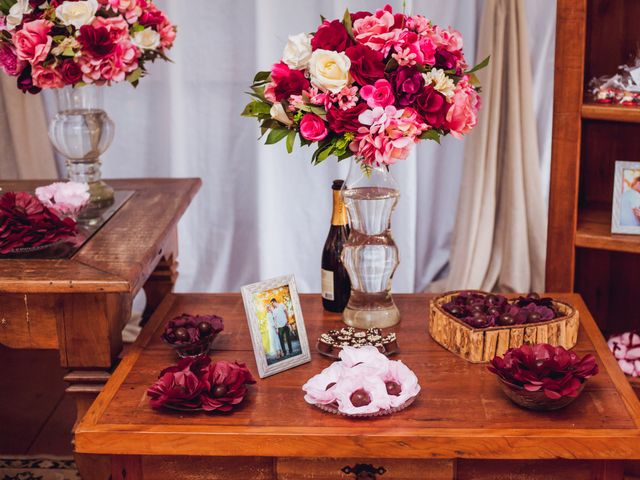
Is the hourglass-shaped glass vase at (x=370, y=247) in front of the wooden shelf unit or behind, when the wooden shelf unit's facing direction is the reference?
in front

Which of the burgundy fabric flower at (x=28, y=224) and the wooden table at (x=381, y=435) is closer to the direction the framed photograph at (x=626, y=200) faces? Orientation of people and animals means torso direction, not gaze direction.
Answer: the wooden table

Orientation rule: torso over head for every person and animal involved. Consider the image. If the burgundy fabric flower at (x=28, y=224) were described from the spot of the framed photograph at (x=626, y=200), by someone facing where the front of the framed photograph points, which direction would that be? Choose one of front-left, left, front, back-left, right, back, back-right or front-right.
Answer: front-right

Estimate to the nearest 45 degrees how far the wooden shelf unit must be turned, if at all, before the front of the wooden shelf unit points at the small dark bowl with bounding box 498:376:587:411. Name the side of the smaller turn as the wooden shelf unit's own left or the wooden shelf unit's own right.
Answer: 0° — it already faces it

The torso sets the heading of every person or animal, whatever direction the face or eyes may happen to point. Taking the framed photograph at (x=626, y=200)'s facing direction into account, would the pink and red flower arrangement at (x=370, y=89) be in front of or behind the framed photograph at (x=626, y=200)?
in front

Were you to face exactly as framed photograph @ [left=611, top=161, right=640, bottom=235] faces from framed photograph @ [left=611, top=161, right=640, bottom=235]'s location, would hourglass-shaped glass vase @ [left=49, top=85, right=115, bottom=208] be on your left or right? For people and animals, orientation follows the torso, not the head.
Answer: on your right

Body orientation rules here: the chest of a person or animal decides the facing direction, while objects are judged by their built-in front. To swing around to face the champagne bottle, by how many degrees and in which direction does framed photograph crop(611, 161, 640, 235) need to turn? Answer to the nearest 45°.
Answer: approximately 45° to its right

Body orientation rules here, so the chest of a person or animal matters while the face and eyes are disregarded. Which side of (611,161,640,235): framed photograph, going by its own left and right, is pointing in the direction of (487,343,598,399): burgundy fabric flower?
front

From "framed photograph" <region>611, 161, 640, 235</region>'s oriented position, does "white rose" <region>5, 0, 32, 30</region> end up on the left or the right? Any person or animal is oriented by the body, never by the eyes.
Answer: on its right

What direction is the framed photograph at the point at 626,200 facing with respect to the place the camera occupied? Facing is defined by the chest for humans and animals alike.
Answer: facing the viewer

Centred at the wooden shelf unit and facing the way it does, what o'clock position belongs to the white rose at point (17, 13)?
The white rose is roughly at 2 o'clock from the wooden shelf unit.

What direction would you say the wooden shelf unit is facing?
toward the camera
